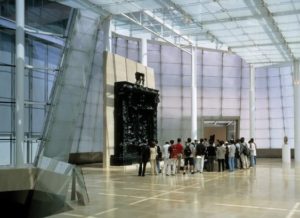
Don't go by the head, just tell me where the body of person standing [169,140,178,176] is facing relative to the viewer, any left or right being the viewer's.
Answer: facing away from the viewer and to the left of the viewer

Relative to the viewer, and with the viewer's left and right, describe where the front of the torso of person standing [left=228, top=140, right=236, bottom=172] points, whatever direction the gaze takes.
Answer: facing away from the viewer and to the left of the viewer

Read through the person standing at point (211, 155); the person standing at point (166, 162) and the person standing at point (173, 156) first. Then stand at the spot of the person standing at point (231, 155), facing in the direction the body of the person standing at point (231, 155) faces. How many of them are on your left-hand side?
3

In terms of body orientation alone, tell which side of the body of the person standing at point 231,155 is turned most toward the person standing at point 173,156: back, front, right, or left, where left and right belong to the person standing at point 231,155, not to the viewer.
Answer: left

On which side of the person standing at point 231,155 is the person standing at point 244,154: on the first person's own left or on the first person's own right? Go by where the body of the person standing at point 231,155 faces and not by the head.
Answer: on the first person's own right

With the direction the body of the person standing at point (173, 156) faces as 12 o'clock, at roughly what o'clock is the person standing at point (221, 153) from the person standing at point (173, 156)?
the person standing at point (221, 153) is roughly at 3 o'clock from the person standing at point (173, 156).

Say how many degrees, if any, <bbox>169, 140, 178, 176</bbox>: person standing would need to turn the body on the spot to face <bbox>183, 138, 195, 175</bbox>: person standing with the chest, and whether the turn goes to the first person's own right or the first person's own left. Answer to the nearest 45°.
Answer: approximately 90° to the first person's own right

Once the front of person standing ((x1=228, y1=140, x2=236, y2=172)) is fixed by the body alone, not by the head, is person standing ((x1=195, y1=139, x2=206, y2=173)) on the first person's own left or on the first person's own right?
on the first person's own left
